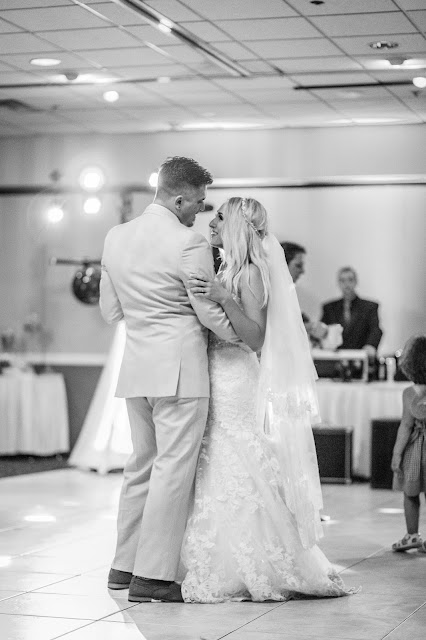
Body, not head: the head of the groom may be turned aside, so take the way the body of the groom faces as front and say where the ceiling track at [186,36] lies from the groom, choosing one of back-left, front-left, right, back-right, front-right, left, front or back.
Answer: front-left

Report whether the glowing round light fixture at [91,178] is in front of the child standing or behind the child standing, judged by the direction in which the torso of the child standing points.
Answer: in front

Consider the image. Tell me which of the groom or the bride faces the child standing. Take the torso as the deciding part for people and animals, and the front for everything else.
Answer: the groom

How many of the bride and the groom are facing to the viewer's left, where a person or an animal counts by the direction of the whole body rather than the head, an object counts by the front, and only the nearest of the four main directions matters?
1

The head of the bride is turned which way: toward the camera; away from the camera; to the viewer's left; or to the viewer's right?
to the viewer's left

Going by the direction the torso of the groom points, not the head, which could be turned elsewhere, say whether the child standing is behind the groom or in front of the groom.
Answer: in front

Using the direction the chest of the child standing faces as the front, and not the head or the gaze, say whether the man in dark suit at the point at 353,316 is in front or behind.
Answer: in front

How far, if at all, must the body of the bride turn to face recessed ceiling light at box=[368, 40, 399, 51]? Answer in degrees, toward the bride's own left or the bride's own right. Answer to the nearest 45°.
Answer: approximately 90° to the bride's own right

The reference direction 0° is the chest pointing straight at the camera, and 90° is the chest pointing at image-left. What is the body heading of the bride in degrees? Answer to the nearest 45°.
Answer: approximately 90°
